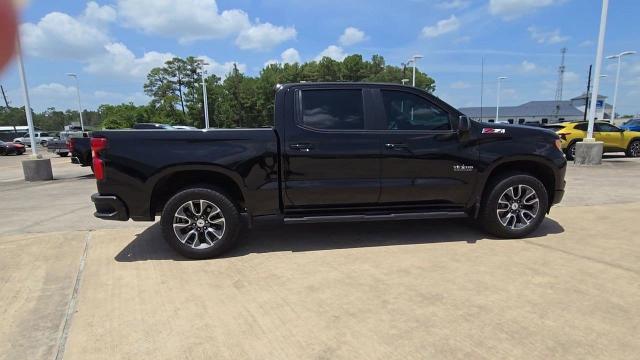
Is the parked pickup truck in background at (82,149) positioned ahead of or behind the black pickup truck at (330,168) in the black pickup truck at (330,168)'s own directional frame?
behind

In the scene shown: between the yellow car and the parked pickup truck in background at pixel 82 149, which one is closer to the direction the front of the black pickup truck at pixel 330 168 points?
the yellow car

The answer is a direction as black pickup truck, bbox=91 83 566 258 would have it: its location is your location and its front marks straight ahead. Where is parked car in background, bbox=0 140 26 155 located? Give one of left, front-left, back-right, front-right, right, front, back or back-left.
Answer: back-left

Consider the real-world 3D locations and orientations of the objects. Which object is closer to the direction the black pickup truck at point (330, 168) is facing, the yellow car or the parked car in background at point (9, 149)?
the yellow car

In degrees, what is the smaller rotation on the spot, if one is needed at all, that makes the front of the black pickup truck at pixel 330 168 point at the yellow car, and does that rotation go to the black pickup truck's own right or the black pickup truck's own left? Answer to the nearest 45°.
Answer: approximately 45° to the black pickup truck's own left

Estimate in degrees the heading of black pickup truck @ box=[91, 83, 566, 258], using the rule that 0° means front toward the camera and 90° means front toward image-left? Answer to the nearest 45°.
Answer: approximately 270°

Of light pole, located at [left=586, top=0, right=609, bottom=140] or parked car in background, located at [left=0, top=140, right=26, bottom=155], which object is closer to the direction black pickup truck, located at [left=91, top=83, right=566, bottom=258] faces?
the light pole
